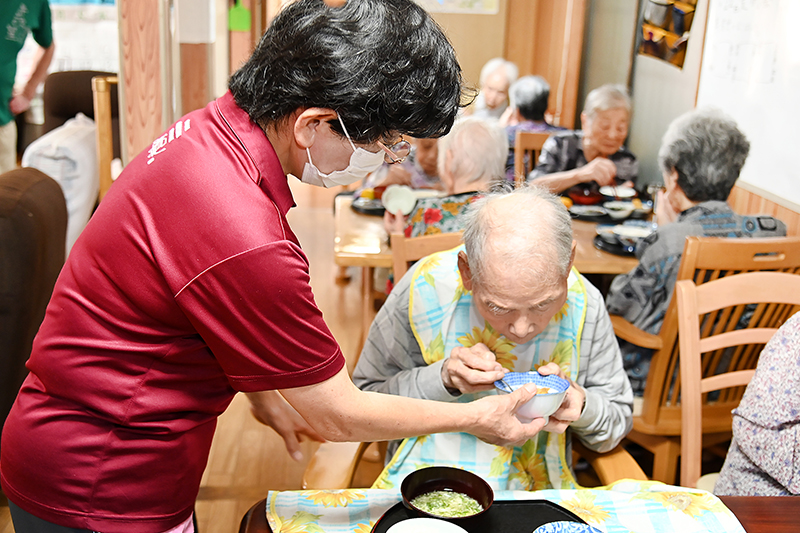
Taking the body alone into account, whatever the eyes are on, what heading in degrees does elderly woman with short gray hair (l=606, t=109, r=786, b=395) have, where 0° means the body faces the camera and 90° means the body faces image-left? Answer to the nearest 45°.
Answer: approximately 135°

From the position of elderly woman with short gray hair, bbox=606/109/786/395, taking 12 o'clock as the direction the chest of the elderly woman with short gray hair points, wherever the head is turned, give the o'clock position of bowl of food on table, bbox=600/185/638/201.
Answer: The bowl of food on table is roughly at 1 o'clock from the elderly woman with short gray hair.

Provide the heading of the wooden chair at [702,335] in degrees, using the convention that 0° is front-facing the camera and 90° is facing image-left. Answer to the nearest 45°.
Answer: approximately 135°

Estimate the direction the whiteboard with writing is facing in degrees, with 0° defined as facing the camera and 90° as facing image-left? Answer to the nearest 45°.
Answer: approximately 45°

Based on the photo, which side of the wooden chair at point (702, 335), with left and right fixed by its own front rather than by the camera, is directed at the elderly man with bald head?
left

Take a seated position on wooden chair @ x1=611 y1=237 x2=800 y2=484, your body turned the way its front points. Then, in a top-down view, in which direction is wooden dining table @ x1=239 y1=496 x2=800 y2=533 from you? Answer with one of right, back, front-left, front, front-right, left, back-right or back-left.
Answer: back-left

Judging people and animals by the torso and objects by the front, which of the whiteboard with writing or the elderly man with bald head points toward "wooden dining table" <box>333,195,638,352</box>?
the whiteboard with writing

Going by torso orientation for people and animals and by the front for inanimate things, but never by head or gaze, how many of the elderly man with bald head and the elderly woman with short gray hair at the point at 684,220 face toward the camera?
1
